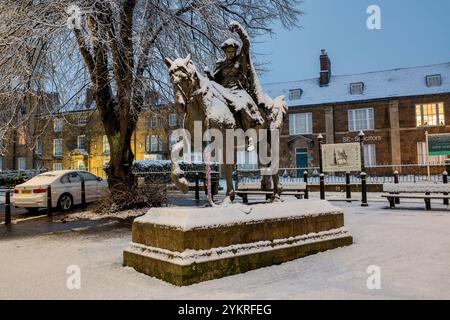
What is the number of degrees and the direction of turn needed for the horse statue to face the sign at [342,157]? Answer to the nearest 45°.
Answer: approximately 180°

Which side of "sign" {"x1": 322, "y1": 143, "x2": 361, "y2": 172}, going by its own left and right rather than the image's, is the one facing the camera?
front

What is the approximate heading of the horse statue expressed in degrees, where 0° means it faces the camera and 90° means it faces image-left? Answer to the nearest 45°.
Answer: approximately 45°

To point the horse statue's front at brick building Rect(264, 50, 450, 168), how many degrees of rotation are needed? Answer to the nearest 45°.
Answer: approximately 180°

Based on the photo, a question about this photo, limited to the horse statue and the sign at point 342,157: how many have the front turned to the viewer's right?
0

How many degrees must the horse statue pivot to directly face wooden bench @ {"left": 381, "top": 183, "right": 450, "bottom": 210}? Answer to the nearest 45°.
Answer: approximately 180°

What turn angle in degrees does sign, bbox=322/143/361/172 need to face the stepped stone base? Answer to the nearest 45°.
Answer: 0° — it already faces it
